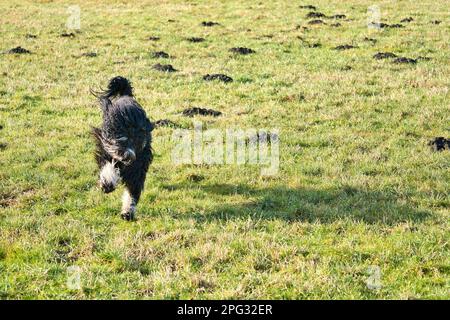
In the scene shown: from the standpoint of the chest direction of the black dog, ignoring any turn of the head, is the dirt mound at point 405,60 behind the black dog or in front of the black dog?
behind

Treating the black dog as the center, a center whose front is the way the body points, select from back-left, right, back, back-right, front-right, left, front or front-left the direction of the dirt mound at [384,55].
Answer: back-left

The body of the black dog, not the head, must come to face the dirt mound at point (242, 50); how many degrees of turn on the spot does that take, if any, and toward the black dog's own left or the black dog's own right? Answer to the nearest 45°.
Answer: approximately 180°

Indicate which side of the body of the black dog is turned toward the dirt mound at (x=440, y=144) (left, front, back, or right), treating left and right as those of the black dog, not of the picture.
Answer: left

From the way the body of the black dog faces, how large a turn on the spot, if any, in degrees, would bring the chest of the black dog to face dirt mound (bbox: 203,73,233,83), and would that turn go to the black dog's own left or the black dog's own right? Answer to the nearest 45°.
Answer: approximately 180°

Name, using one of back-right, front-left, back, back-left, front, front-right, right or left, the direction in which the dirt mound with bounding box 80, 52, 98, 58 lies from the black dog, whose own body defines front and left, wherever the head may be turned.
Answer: back

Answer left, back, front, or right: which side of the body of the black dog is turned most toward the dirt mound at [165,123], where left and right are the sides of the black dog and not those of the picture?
back

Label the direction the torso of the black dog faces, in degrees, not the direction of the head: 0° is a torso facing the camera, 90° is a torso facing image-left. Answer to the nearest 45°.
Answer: approximately 0°
